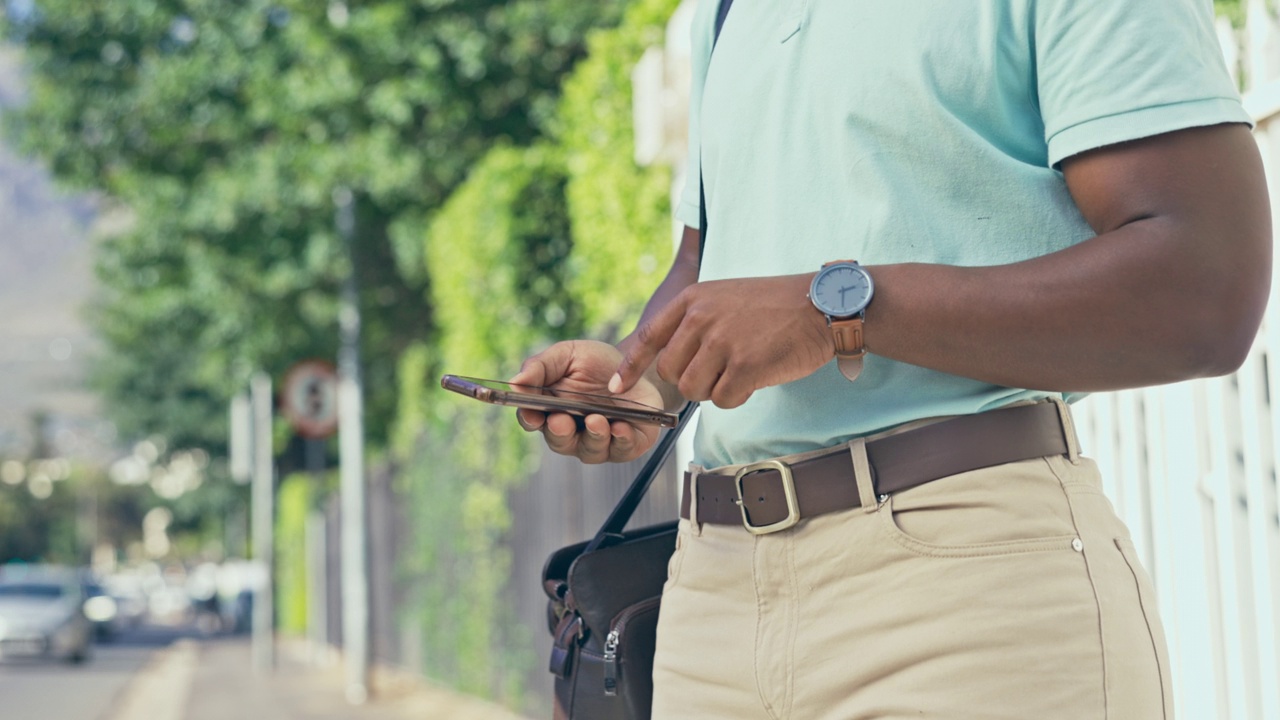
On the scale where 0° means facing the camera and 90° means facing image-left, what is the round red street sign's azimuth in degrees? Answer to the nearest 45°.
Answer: approximately 0°

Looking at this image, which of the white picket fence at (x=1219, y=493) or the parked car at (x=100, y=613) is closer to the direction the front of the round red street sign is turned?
the white picket fence

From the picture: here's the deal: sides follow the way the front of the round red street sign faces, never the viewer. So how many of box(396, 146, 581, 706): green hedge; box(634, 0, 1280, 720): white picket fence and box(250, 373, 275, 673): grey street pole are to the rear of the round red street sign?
0

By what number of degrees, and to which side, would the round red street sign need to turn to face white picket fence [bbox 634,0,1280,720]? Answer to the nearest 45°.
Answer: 0° — it already faces it

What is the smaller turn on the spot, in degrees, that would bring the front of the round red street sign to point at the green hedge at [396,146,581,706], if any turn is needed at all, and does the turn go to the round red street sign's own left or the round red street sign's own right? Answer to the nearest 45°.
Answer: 0° — it already faces it
